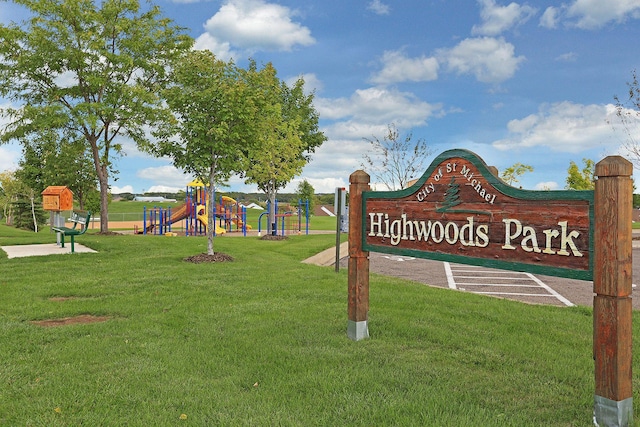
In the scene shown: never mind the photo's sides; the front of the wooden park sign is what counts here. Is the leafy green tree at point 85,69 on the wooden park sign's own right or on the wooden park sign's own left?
on the wooden park sign's own right

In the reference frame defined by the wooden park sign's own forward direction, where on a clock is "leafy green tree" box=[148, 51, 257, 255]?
The leafy green tree is roughly at 3 o'clock from the wooden park sign.

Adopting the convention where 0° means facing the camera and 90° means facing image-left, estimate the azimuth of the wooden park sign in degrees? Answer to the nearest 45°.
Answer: approximately 45°

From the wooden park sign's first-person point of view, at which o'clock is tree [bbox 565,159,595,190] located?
The tree is roughly at 5 o'clock from the wooden park sign.

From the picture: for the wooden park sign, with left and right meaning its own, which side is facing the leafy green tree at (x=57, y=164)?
right

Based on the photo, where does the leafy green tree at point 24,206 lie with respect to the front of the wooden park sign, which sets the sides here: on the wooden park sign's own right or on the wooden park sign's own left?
on the wooden park sign's own right

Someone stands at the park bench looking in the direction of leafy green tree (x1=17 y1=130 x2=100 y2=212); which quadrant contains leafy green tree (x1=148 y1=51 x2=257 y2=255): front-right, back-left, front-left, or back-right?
back-right
